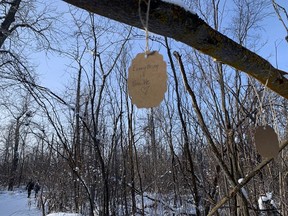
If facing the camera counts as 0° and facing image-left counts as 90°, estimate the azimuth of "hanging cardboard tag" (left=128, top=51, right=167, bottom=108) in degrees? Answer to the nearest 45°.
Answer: approximately 0°

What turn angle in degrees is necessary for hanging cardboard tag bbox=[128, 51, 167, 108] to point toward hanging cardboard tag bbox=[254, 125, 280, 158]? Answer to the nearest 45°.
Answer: approximately 135° to its left
